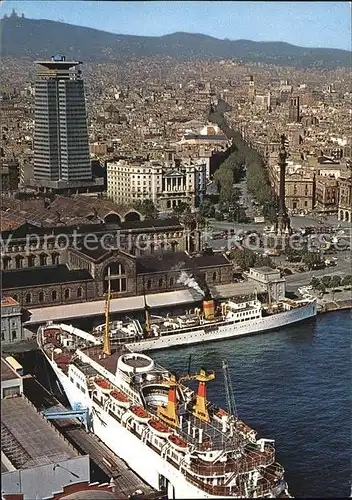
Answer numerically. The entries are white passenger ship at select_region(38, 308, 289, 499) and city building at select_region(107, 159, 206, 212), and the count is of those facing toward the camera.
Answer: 1

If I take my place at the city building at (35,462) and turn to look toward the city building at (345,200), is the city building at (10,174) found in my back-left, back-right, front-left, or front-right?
front-left

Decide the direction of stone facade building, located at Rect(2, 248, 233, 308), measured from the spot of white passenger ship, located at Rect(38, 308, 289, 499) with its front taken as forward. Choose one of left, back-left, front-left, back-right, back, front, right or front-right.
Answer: front-right

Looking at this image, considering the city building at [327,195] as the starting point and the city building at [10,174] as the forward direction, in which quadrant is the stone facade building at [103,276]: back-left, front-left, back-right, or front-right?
front-left

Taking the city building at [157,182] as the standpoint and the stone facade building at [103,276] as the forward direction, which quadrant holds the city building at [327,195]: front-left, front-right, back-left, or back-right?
back-left

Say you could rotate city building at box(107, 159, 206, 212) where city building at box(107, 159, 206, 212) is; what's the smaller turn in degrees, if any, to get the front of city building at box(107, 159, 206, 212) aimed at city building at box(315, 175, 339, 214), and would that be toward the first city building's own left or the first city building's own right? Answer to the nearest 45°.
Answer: approximately 135° to the first city building's own left

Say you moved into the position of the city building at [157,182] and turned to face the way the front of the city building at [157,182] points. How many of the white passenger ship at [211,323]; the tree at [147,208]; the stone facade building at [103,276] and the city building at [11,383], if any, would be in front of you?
4

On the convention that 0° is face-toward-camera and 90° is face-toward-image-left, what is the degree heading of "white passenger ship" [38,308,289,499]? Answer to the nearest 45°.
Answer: approximately 135°

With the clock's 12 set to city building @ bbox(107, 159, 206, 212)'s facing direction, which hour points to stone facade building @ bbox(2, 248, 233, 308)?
The stone facade building is roughly at 12 o'clock from the city building.

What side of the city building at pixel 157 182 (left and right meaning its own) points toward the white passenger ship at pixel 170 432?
front

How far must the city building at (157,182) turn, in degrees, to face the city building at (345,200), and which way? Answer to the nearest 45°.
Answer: approximately 90° to its left

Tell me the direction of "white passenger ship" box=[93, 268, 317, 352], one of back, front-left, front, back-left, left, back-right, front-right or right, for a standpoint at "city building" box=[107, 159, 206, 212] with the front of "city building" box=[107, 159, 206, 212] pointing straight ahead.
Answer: front

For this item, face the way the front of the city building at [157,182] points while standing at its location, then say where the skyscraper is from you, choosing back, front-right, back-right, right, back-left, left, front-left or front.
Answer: back-right

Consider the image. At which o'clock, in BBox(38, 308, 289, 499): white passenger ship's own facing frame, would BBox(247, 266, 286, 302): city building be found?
The city building is roughly at 2 o'clock from the white passenger ship.

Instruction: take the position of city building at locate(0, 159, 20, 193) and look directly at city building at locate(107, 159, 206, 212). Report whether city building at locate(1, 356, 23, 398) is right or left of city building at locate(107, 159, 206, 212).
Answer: right

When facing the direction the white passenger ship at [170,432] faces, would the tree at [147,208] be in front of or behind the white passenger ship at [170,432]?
in front

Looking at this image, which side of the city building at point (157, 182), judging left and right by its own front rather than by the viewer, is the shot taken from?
front
